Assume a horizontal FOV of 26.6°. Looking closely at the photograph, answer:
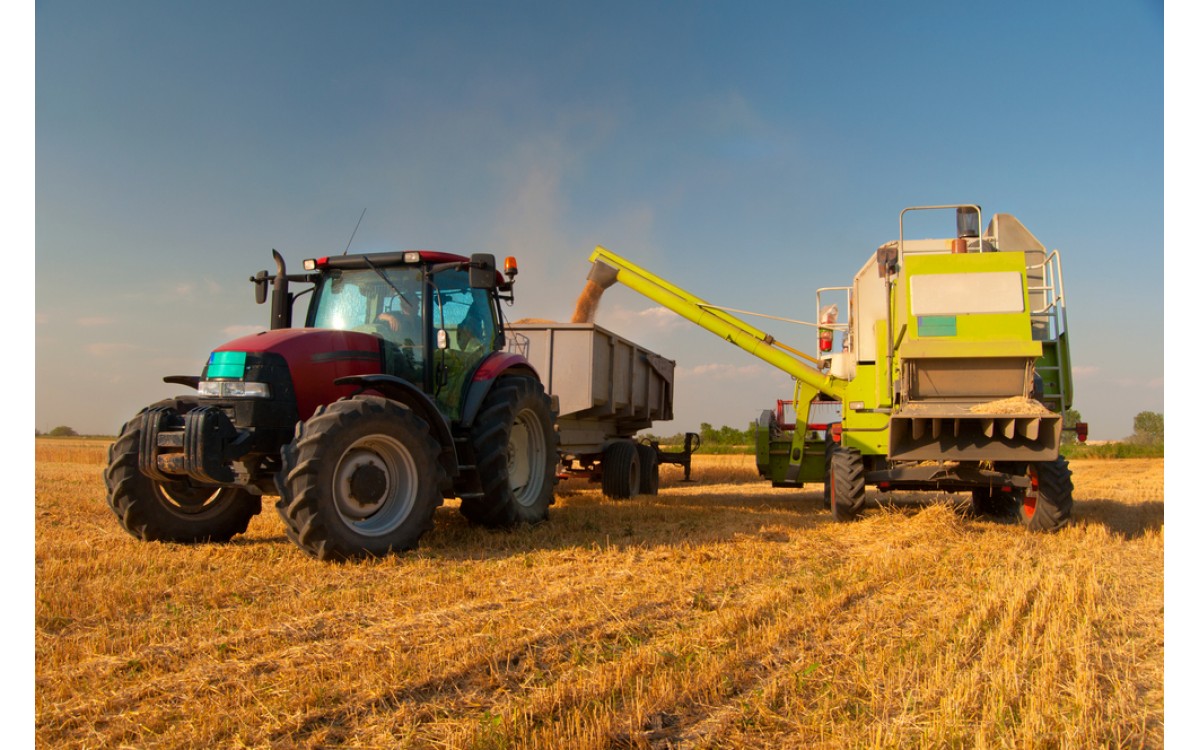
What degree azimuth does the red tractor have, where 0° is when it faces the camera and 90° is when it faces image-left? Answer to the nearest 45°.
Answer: approximately 45°

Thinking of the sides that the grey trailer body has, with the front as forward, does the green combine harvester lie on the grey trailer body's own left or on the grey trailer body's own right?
on the grey trailer body's own left

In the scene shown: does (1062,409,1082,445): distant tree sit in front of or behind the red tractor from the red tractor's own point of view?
behind
